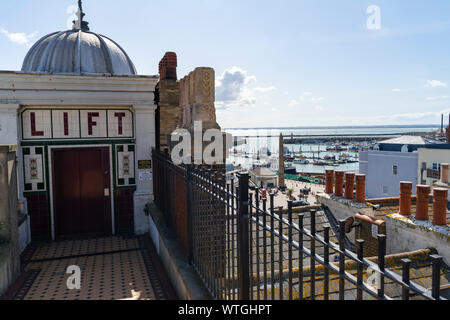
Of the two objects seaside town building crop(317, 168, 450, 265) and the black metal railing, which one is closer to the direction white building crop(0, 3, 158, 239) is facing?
the black metal railing

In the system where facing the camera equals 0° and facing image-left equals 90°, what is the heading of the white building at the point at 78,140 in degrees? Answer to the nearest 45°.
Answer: approximately 0°

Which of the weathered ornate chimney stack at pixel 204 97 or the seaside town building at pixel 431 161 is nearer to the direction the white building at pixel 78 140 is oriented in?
the weathered ornate chimney stack

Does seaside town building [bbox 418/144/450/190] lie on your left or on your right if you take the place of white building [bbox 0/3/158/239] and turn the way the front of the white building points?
on your left

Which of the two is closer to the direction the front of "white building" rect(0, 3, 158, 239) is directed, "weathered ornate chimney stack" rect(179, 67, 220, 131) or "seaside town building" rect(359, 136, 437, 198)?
the weathered ornate chimney stack

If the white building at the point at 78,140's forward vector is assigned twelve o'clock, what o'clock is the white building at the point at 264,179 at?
the white building at the point at 264,179 is roughly at 7 o'clock from the white building at the point at 78,140.

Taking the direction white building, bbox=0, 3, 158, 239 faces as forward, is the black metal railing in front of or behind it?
in front

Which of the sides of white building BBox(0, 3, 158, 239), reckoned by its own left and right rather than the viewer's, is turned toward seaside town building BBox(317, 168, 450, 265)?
left

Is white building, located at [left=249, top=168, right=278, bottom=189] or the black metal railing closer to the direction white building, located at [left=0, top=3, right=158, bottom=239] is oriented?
the black metal railing
